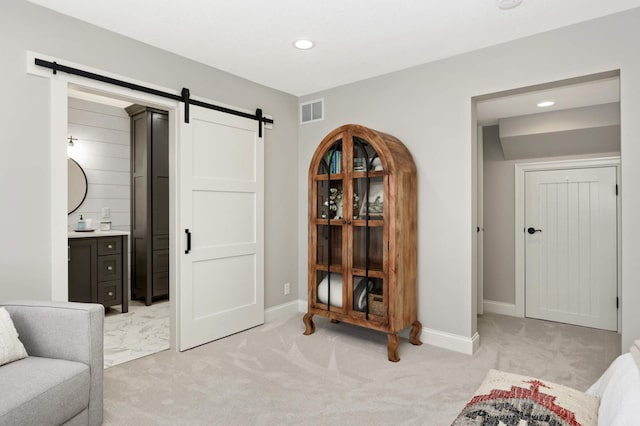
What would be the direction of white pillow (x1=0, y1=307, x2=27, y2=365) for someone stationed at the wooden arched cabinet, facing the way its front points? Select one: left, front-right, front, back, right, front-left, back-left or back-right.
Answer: front

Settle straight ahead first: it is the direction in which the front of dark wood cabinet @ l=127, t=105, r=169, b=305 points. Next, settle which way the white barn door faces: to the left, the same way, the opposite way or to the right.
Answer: the same way

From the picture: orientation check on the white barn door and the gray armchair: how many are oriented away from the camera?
0

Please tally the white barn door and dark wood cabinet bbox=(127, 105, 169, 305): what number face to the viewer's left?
0

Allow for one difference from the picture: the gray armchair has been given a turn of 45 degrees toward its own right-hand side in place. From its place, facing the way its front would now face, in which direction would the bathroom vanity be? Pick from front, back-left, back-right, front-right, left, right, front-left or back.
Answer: back

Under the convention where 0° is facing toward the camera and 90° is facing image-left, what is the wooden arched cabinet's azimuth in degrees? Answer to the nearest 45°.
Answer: approximately 45°

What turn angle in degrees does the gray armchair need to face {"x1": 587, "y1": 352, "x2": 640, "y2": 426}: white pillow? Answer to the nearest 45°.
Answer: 0° — it already faces it

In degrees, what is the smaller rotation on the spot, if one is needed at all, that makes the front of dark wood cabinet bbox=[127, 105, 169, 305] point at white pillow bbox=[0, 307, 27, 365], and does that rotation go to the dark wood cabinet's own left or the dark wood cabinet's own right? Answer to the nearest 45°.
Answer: approximately 45° to the dark wood cabinet's own right

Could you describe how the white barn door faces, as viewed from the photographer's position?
facing the viewer and to the right of the viewer

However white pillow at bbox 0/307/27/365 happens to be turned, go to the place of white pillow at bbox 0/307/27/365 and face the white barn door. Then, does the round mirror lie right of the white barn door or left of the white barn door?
left

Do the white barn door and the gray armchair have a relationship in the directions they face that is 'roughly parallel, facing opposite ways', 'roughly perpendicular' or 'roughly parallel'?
roughly parallel

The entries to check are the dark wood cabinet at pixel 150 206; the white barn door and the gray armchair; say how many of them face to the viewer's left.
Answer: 0

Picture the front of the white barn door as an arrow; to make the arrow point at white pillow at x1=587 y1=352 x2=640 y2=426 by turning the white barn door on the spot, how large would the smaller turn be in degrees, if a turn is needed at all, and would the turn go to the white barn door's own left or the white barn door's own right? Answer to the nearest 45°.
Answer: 0° — it already faces it

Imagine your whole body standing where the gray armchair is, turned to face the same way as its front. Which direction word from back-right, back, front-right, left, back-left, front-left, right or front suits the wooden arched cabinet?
front-left
